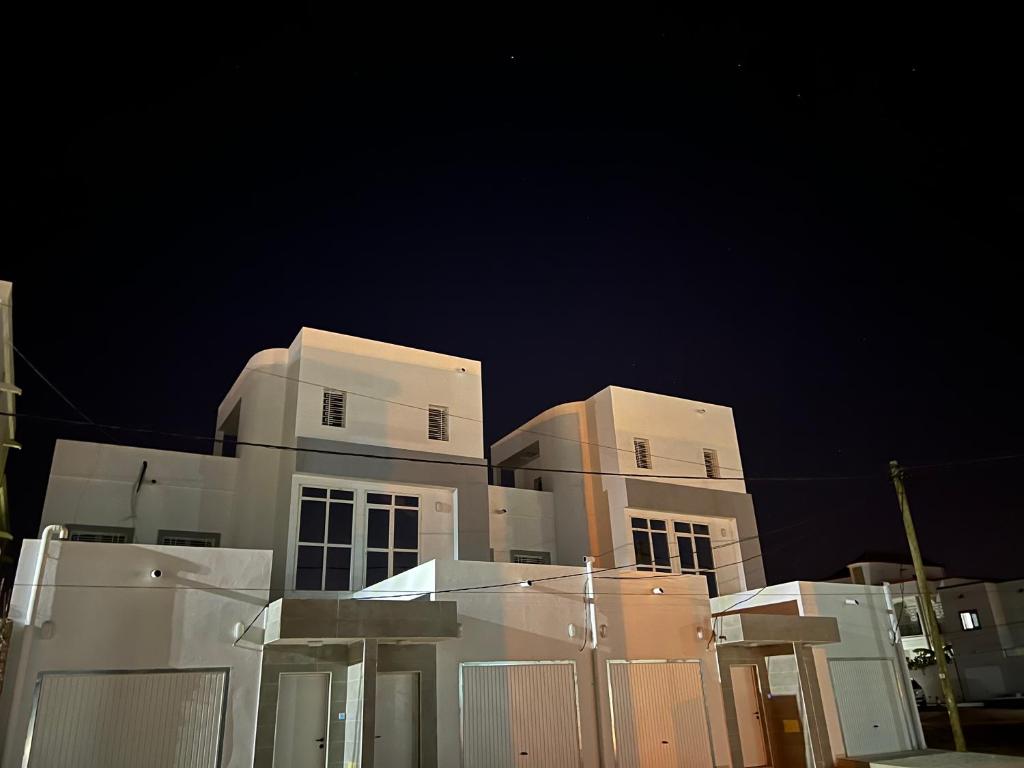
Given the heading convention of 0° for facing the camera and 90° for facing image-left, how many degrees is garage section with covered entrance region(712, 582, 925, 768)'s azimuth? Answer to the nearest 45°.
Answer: approximately 0°

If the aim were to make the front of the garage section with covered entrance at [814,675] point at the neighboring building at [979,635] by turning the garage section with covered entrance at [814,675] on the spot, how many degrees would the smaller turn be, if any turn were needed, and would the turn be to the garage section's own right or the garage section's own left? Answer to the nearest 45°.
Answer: approximately 180°
